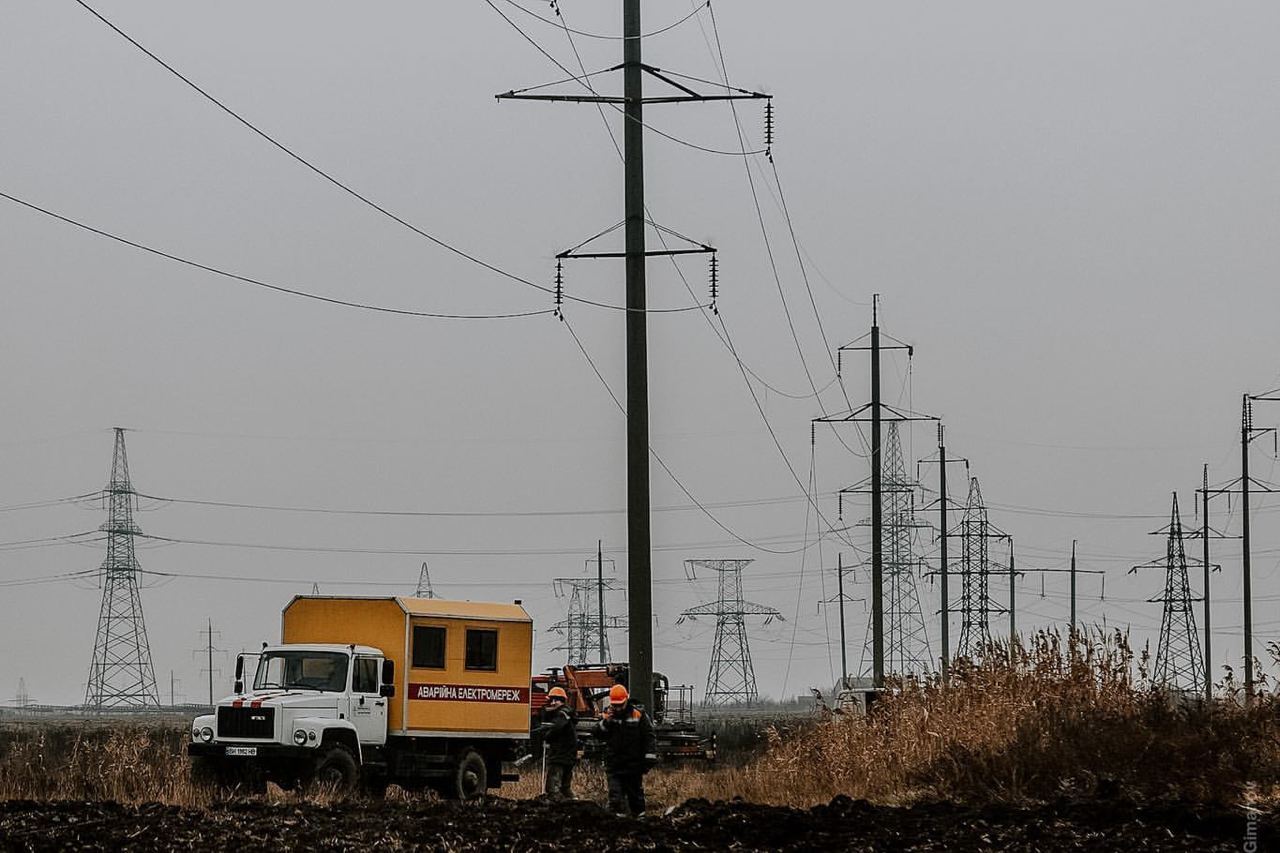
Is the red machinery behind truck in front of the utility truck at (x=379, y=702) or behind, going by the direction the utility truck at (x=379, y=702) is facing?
behind

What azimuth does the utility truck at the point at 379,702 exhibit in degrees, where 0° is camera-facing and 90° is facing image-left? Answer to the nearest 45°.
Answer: approximately 45°

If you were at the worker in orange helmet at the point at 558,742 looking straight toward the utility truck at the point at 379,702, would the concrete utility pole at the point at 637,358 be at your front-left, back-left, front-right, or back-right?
back-right

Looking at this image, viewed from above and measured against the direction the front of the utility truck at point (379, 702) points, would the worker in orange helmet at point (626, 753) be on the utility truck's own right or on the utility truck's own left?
on the utility truck's own left
